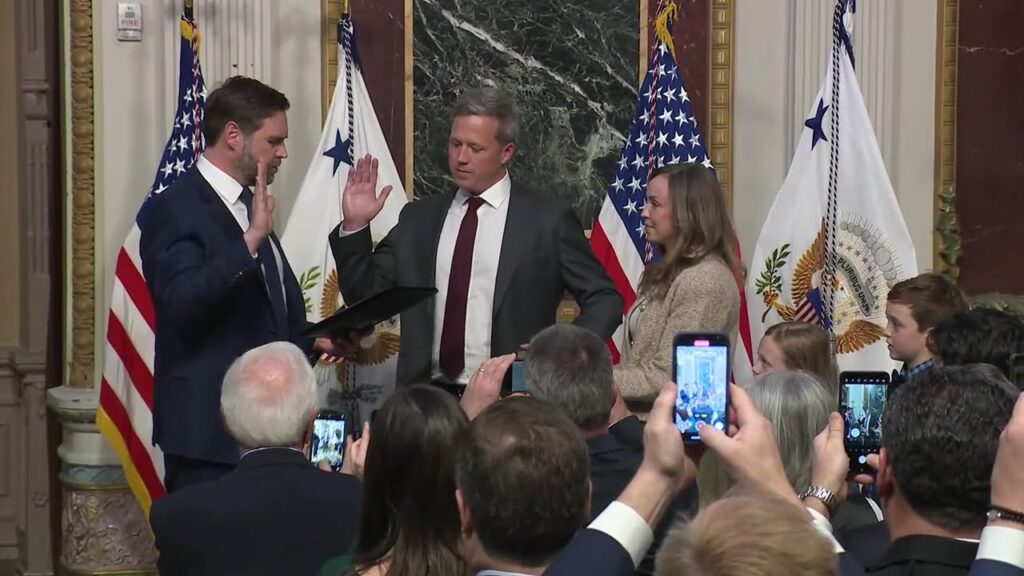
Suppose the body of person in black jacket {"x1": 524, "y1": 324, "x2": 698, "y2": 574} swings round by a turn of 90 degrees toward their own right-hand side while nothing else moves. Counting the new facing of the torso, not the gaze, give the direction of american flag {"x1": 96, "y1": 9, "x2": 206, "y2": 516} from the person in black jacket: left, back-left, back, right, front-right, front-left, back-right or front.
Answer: back-left

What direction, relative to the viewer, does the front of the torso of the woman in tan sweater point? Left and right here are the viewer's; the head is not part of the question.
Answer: facing to the left of the viewer

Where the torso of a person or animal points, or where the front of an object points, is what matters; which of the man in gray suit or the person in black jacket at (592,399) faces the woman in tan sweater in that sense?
the person in black jacket

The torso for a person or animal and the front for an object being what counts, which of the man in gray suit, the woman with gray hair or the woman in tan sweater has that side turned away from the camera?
the woman with gray hair

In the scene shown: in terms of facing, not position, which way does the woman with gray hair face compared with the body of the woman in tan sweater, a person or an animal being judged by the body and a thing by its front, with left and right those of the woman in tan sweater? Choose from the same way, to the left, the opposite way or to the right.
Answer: to the right

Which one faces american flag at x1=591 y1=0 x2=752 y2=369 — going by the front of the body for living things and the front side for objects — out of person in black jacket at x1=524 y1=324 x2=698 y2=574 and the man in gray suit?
the person in black jacket

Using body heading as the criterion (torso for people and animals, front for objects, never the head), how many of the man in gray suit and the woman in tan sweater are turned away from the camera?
0

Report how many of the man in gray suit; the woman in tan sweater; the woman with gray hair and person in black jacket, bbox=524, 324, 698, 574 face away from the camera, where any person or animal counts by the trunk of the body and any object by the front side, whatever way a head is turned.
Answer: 2

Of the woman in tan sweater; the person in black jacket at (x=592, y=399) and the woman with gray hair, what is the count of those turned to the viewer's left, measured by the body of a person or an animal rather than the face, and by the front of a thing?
1

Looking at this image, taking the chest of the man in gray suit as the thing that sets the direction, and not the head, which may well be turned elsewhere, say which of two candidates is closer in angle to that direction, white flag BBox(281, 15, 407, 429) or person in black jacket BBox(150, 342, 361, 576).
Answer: the person in black jacket

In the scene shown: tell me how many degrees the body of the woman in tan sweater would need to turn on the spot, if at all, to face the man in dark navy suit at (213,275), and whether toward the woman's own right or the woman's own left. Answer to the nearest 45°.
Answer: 0° — they already face them

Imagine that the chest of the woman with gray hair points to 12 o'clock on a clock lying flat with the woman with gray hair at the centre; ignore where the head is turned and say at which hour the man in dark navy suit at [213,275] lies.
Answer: The man in dark navy suit is roughly at 10 o'clock from the woman with gray hair.

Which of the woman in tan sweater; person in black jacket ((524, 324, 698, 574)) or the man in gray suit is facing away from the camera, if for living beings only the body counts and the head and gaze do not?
the person in black jacket

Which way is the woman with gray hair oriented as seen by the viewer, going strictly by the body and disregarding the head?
away from the camera

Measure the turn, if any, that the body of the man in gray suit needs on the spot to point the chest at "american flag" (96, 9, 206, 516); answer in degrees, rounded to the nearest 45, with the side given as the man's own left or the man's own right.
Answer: approximately 90° to the man's own right

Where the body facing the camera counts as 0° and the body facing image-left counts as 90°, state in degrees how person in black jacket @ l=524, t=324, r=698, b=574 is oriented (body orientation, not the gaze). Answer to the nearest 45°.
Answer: approximately 180°

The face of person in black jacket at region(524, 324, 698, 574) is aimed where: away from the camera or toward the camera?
away from the camera

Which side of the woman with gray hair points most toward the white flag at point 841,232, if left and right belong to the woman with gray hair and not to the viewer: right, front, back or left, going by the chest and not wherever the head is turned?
front
